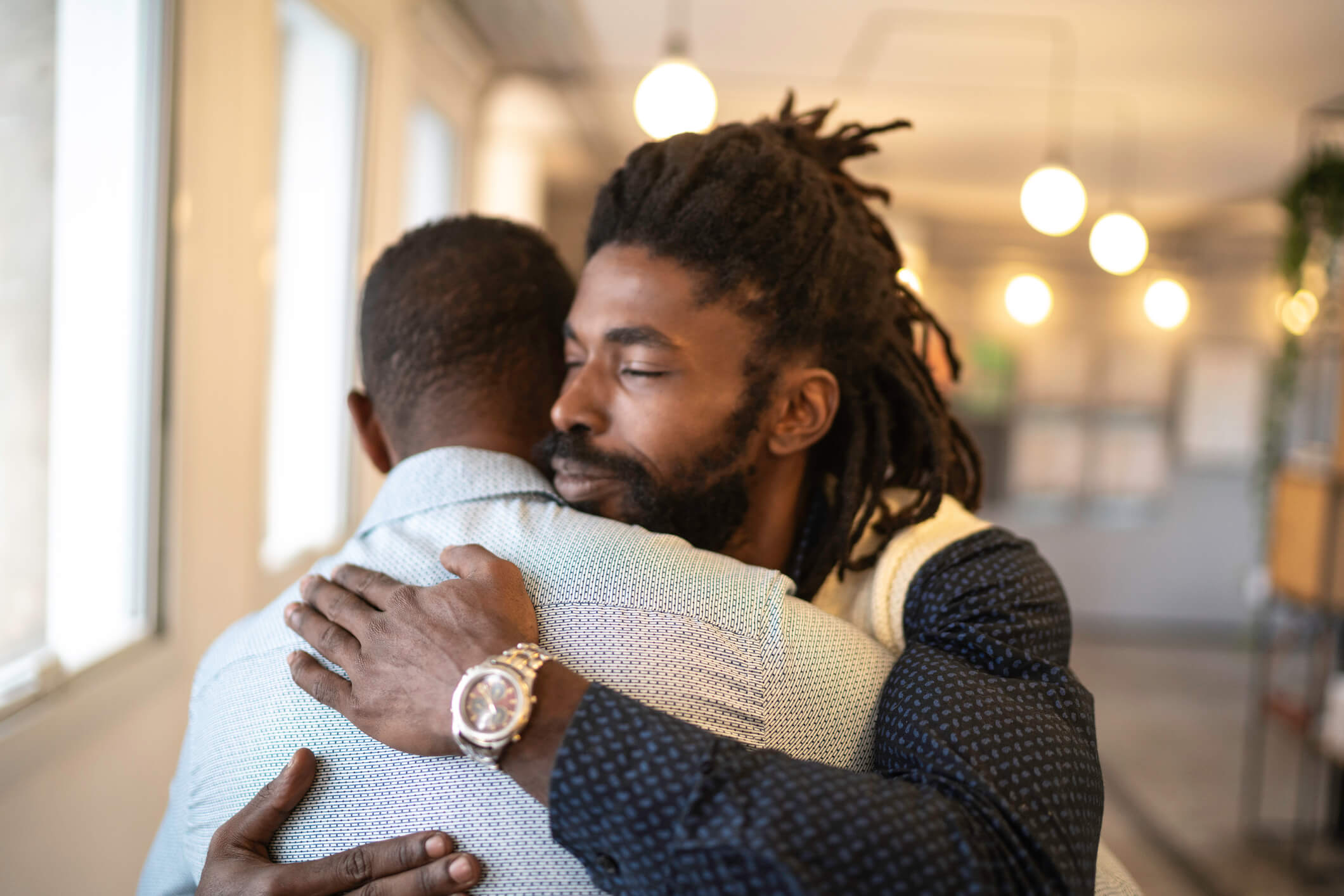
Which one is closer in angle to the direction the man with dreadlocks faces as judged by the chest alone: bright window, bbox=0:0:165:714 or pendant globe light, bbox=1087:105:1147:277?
the bright window

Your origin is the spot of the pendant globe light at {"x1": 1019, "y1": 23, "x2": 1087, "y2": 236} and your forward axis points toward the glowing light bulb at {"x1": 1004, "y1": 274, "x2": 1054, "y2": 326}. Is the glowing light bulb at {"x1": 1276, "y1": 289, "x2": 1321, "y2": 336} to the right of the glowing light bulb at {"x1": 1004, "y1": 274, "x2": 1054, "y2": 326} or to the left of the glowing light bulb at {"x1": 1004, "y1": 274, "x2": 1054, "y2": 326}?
right

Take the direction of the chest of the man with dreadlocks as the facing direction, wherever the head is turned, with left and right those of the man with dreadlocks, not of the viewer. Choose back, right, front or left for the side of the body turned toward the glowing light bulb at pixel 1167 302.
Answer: back

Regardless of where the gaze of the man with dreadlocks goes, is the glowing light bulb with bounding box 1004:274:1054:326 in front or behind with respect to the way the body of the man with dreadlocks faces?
behind

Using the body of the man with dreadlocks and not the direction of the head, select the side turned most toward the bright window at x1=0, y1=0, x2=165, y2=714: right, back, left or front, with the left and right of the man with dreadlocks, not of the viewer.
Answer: right

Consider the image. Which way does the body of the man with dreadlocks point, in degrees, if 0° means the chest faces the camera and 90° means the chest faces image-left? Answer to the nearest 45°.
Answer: approximately 45°

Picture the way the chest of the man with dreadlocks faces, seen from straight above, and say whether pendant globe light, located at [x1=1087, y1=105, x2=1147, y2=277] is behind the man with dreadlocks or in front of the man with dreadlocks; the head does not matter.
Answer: behind

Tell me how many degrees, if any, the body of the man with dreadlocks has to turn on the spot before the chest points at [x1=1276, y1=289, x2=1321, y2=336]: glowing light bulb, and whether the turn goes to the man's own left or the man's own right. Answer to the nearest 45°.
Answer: approximately 180°

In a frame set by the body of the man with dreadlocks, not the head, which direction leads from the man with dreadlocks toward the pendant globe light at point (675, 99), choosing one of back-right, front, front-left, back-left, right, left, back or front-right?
back-right
